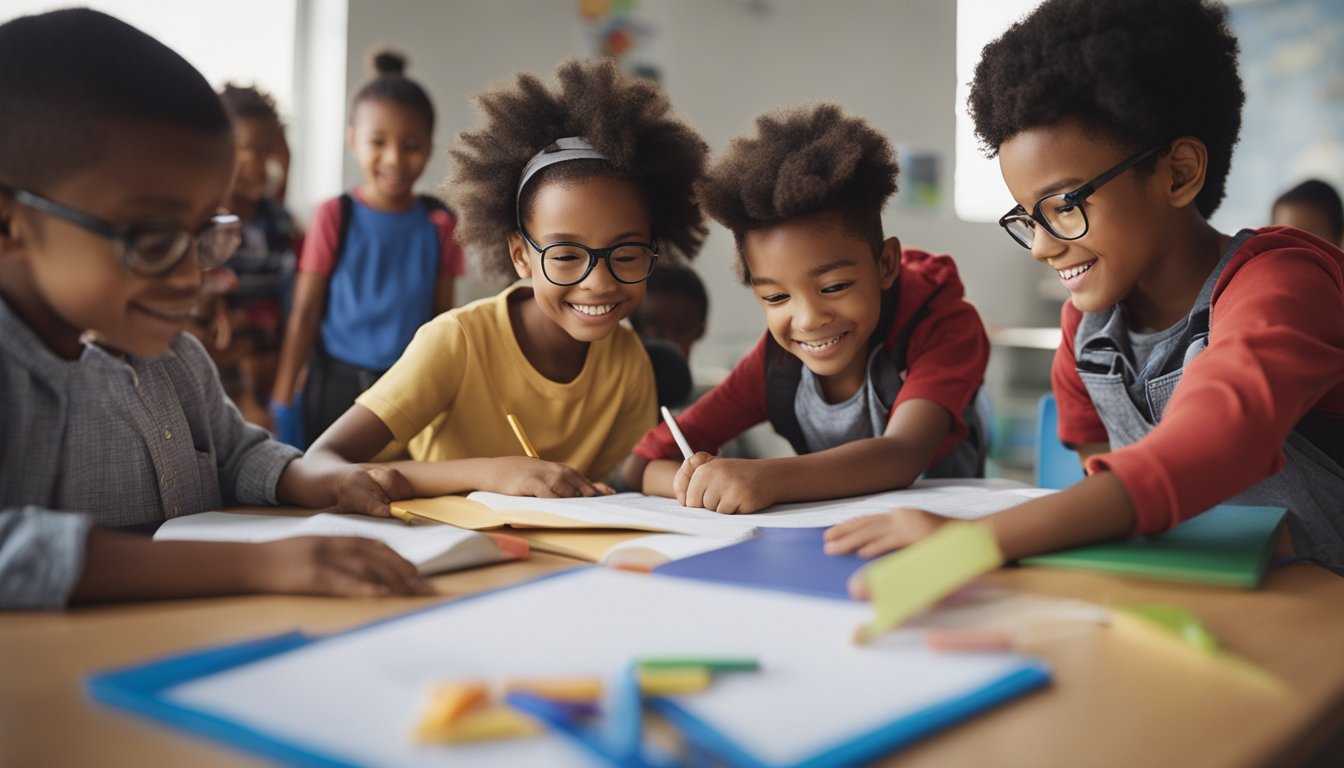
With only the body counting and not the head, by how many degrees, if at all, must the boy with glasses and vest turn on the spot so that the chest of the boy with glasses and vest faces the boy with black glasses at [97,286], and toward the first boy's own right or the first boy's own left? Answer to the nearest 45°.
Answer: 0° — they already face them

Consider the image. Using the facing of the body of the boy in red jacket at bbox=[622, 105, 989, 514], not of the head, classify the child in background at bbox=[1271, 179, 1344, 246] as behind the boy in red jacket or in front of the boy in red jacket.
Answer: behind

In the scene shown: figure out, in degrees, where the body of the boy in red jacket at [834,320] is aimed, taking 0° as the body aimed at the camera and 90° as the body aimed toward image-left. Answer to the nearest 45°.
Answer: approximately 45°
